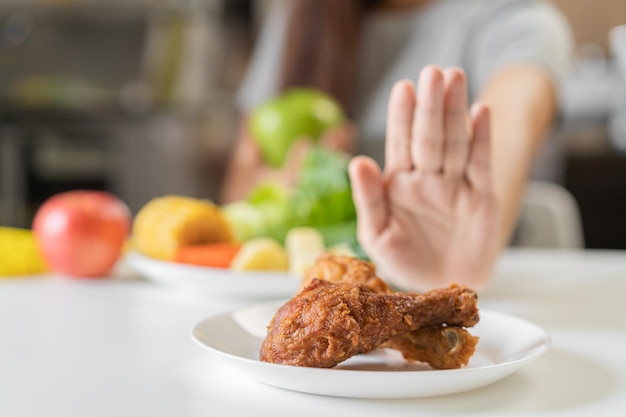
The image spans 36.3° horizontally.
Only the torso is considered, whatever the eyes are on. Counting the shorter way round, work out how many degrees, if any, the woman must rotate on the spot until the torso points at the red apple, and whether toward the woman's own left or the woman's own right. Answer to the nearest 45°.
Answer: approximately 45° to the woman's own right

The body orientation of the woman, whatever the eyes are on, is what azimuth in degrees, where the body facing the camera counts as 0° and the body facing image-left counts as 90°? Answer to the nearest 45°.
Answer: approximately 0°

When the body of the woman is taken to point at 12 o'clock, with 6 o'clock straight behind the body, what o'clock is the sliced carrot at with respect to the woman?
The sliced carrot is roughly at 1 o'clock from the woman.

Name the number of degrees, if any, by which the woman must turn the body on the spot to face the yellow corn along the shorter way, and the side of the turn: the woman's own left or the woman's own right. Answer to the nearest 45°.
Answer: approximately 45° to the woman's own right

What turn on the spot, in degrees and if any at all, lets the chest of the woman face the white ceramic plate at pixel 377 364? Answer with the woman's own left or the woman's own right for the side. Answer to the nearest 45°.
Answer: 0° — they already face it

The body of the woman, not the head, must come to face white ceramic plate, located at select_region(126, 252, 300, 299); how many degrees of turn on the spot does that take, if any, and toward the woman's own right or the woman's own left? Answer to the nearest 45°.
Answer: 0° — they already face it

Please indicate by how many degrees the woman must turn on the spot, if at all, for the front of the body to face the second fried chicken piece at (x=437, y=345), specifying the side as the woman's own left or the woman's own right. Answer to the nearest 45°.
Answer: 0° — they already face it
